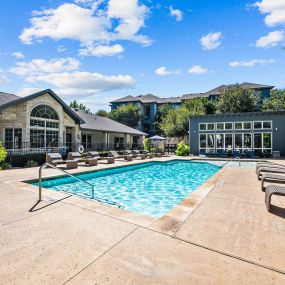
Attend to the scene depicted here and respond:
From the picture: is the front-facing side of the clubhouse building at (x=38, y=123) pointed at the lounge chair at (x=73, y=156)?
yes

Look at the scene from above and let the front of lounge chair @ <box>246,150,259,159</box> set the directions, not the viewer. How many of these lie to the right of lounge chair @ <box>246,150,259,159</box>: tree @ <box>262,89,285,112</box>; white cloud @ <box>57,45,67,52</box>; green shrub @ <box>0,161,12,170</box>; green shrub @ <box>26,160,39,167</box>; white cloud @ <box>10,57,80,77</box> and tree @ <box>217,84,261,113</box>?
4

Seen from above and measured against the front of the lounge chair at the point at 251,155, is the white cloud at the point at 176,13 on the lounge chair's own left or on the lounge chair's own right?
on the lounge chair's own right

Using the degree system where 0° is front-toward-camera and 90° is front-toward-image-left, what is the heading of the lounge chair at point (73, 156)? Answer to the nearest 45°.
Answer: approximately 315°
